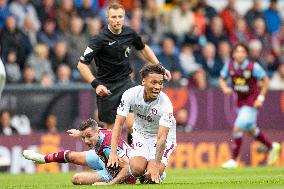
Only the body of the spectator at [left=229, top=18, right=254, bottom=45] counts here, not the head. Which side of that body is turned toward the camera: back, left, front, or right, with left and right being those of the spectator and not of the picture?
front

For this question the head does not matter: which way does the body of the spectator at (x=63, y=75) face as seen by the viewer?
toward the camera

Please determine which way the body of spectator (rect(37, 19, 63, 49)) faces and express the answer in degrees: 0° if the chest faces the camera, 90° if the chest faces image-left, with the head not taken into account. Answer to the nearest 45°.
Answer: approximately 0°

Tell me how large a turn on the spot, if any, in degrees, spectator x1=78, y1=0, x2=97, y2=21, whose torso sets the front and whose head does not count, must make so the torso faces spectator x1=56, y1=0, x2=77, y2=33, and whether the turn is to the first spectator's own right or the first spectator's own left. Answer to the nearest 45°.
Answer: approximately 45° to the first spectator's own right

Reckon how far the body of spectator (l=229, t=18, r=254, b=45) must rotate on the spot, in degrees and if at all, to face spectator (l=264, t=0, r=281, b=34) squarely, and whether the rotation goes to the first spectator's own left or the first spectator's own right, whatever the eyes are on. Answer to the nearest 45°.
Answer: approximately 135° to the first spectator's own left

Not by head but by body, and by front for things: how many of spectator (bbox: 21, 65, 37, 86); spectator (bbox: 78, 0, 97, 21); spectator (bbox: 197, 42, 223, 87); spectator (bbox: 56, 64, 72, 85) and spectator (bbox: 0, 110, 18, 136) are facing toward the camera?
5

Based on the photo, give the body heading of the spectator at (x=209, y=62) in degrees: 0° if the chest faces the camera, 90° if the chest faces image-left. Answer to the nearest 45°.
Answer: approximately 0°

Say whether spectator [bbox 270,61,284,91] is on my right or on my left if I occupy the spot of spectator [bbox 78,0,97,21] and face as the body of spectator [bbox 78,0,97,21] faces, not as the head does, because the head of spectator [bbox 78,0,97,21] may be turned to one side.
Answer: on my left

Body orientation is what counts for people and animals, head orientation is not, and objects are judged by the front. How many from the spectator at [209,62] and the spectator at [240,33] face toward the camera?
2

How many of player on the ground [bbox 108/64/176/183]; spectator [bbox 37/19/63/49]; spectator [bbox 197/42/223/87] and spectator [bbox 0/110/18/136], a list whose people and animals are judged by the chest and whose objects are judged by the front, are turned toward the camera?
4
